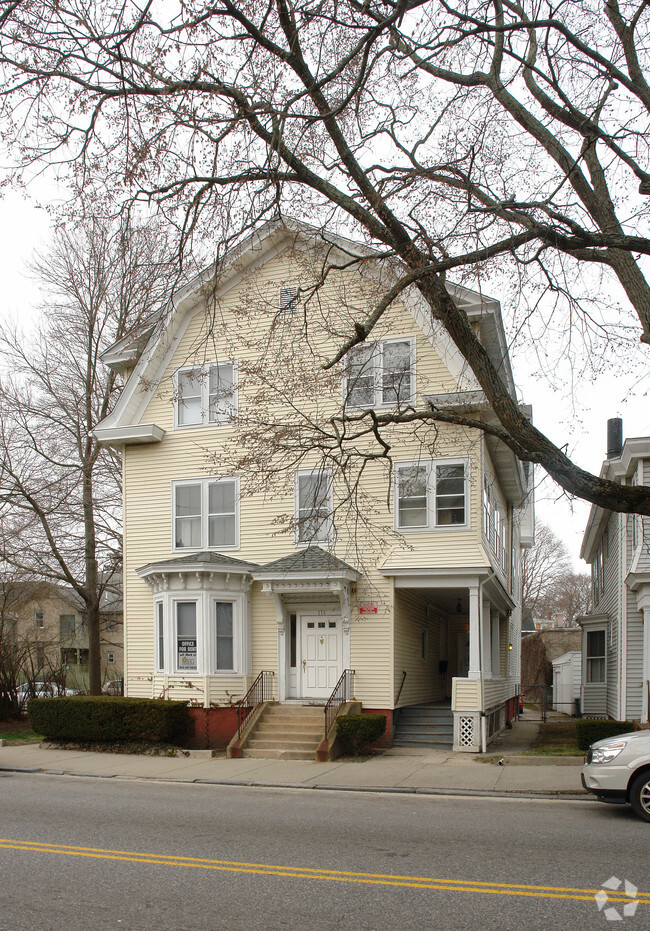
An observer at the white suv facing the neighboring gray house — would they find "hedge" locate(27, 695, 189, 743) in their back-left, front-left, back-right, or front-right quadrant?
front-left

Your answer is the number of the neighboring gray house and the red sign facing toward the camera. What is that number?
2

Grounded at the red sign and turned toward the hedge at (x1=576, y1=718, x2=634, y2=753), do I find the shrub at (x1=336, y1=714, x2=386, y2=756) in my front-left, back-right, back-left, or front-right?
front-right

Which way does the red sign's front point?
toward the camera

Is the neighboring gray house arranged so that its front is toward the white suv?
yes

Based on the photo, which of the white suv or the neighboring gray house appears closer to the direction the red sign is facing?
the white suv

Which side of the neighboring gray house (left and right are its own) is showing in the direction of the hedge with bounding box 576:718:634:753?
front

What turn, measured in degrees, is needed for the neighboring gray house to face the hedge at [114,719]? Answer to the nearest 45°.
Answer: approximately 90° to its right

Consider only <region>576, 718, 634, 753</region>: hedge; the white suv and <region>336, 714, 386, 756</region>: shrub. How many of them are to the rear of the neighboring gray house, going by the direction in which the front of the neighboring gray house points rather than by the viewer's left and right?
0

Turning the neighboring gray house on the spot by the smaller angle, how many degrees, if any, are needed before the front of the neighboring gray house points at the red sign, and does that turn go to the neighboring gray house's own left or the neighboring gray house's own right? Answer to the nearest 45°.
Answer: approximately 90° to the neighboring gray house's own right

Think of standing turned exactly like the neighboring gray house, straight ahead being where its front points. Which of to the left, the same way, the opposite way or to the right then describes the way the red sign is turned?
the same way

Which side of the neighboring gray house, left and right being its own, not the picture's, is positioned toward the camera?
front

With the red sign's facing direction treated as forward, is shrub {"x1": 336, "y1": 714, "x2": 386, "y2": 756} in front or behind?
in front

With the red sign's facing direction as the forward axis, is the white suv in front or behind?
in front

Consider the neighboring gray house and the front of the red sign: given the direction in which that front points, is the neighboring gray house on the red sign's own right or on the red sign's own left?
on the red sign's own left
